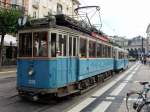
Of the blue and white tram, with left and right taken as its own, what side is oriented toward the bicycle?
left

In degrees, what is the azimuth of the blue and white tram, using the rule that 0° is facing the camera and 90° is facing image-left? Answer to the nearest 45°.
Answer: approximately 45°

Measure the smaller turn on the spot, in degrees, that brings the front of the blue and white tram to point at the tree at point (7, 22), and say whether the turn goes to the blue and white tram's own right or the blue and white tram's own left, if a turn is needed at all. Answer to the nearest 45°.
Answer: approximately 135° to the blue and white tram's own right
